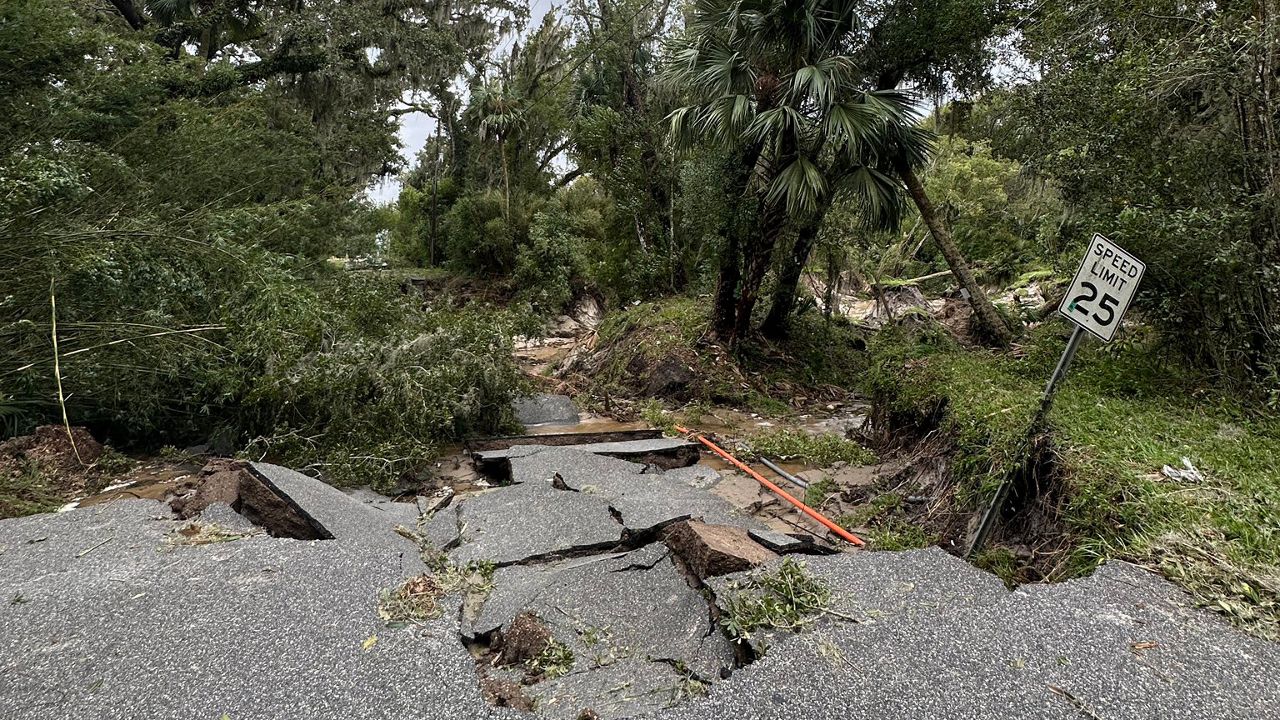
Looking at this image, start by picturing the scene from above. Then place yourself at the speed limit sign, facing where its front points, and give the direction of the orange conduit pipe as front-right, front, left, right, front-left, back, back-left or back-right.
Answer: back-right

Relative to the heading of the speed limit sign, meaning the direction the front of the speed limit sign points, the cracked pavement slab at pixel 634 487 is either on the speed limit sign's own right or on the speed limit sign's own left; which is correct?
on the speed limit sign's own right

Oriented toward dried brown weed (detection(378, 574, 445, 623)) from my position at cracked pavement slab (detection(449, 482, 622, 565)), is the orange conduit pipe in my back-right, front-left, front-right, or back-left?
back-left

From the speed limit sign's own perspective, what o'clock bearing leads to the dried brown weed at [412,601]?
The dried brown weed is roughly at 2 o'clock from the speed limit sign.

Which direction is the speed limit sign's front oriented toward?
toward the camera

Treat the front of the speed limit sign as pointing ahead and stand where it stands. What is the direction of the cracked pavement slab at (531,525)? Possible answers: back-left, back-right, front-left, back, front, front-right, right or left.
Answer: right

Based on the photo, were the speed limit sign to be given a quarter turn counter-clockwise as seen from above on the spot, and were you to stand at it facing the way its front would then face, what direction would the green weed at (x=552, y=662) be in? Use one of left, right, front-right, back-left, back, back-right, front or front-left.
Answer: back-right

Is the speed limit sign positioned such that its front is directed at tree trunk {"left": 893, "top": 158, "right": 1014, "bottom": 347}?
no

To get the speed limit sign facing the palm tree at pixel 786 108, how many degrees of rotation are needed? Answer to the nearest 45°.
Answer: approximately 135° to its right

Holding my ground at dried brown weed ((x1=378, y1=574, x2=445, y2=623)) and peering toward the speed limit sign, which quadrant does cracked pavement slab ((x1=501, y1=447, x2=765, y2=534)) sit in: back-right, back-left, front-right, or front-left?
front-left
